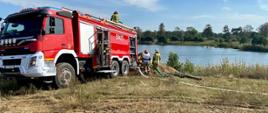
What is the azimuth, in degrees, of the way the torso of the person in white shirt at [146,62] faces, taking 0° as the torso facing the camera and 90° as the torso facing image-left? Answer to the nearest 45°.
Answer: approximately 180°

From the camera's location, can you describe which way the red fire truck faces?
facing the viewer and to the left of the viewer

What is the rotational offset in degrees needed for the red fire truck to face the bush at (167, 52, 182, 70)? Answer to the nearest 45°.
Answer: approximately 180°

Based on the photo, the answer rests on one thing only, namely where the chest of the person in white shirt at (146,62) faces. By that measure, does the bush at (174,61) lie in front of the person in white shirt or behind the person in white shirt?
in front

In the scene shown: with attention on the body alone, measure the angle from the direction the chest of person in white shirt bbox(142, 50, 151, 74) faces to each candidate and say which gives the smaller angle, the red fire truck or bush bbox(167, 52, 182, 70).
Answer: the bush

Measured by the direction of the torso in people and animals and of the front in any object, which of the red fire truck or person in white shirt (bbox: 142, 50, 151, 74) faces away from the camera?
the person in white shirt

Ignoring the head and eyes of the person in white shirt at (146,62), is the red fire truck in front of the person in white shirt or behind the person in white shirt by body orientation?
behind

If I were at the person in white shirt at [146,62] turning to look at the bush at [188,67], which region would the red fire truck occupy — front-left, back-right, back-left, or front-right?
back-right

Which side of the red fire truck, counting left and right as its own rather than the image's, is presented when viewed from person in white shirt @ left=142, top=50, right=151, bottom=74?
back

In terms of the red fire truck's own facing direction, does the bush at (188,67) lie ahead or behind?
behind

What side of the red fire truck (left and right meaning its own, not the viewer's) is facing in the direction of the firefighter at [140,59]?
back

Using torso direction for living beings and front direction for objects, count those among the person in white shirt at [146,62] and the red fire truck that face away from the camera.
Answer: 1
